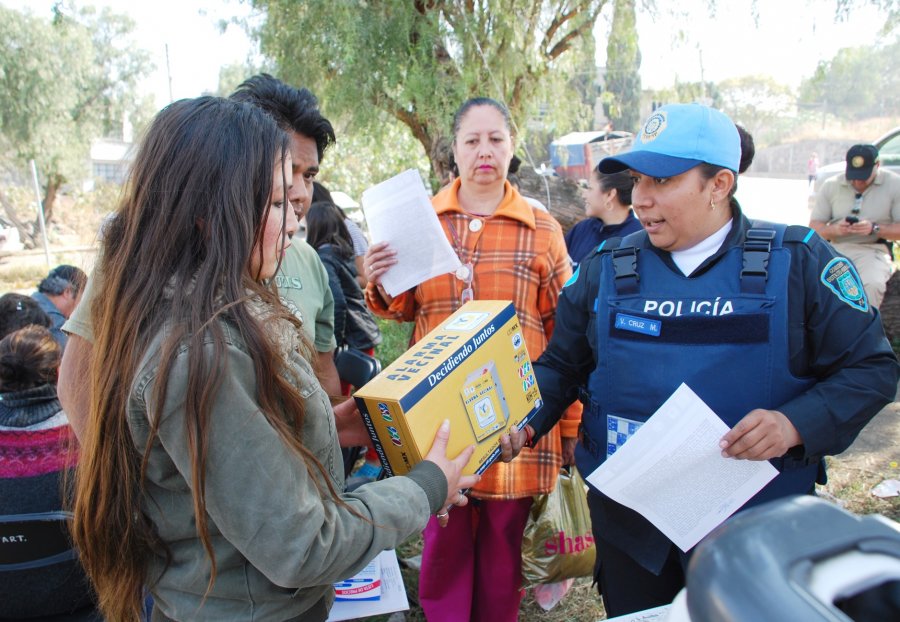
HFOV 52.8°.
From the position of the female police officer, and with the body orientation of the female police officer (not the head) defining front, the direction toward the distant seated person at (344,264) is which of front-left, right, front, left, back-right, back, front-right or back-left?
right

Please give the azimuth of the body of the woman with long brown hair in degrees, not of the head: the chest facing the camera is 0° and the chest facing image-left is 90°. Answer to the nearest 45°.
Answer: approximately 270°

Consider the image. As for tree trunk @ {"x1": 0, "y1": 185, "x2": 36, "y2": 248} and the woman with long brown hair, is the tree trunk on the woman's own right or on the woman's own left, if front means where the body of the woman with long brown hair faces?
on the woman's own left

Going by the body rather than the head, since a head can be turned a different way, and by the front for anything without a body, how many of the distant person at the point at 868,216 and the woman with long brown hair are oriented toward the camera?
1

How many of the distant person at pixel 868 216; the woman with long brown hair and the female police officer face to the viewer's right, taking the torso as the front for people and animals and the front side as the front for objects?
1

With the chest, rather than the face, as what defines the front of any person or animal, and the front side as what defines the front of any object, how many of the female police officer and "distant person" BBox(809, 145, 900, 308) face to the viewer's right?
0

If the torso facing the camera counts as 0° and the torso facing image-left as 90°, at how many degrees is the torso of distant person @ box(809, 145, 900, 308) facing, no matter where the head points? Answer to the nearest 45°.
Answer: approximately 0°

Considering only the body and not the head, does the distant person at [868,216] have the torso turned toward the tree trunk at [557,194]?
no

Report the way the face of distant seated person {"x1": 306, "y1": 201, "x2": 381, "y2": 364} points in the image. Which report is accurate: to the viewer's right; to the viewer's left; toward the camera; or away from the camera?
away from the camera

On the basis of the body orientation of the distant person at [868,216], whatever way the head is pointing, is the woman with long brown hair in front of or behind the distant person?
in front

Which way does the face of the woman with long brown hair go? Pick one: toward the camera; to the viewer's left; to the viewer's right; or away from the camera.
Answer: to the viewer's right

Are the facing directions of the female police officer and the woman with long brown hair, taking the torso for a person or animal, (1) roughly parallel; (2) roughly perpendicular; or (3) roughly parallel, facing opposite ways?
roughly parallel, facing opposite ways

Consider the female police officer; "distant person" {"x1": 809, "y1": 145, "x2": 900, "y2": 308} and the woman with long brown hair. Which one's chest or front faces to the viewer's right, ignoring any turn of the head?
the woman with long brown hair

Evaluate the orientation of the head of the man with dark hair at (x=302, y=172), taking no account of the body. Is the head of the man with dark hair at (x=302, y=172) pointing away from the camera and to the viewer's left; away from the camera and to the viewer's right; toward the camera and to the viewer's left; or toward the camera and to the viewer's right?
toward the camera and to the viewer's right

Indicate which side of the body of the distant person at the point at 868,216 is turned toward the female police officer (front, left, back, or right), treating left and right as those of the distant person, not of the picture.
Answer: front

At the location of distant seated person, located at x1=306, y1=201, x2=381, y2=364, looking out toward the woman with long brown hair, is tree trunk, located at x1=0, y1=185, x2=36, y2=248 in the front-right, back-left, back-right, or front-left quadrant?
back-right

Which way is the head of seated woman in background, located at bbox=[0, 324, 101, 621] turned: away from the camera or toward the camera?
away from the camera
